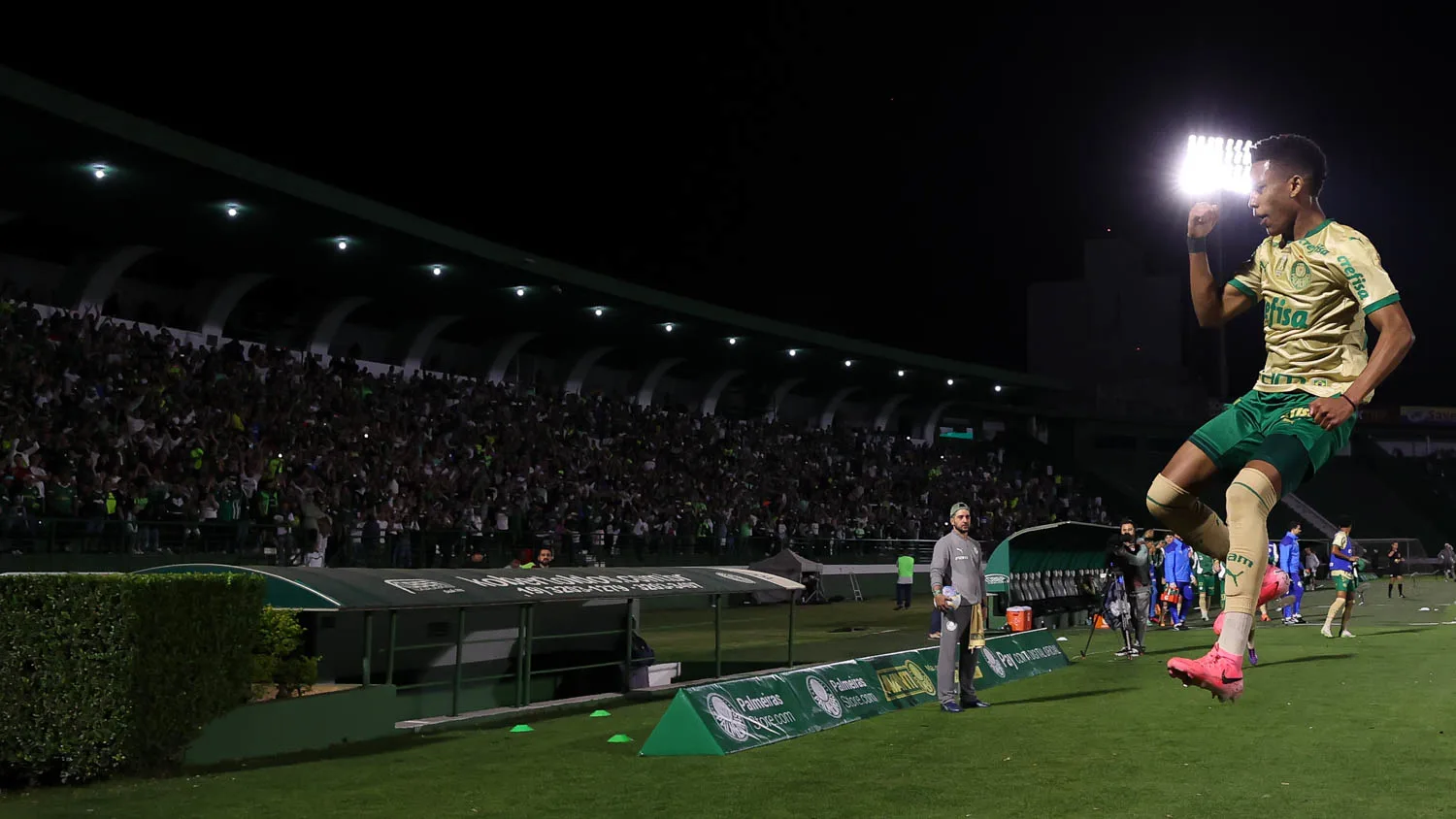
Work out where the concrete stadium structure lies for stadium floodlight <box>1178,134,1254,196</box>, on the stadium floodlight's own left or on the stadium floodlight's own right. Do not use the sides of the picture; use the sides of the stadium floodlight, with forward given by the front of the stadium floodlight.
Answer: on the stadium floodlight's own right

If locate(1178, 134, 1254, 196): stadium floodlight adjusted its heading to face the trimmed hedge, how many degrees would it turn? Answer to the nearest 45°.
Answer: approximately 45° to its right

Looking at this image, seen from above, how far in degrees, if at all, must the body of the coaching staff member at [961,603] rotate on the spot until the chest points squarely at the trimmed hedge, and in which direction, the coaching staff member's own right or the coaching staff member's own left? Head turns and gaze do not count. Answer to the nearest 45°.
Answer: approximately 90° to the coaching staff member's own right

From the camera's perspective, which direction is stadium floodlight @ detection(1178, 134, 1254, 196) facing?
toward the camera

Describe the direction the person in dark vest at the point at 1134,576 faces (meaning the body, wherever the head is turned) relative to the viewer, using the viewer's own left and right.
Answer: facing the viewer and to the left of the viewer

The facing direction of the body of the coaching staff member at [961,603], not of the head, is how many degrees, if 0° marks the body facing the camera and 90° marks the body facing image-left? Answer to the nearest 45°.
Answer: approximately 315°

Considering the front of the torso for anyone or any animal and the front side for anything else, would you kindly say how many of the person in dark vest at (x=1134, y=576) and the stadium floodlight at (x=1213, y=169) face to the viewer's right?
0

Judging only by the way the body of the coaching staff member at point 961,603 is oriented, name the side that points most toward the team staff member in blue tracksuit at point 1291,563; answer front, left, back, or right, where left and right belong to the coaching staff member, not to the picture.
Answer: left

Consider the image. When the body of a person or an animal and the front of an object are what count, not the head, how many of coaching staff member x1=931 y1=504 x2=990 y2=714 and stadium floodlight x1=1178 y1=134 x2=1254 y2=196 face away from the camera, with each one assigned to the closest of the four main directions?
0
